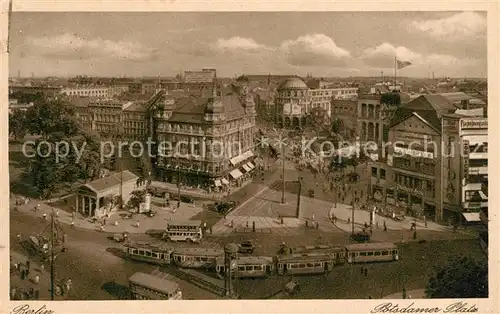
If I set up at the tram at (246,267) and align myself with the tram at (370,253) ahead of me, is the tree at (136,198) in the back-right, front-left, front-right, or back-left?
back-left

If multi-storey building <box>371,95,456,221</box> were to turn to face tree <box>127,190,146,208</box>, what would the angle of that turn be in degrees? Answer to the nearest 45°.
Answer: approximately 45° to its right

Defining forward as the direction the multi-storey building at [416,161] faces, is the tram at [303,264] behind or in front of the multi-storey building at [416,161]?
in front

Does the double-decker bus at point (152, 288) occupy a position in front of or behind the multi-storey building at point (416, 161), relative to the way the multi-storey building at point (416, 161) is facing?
in front
